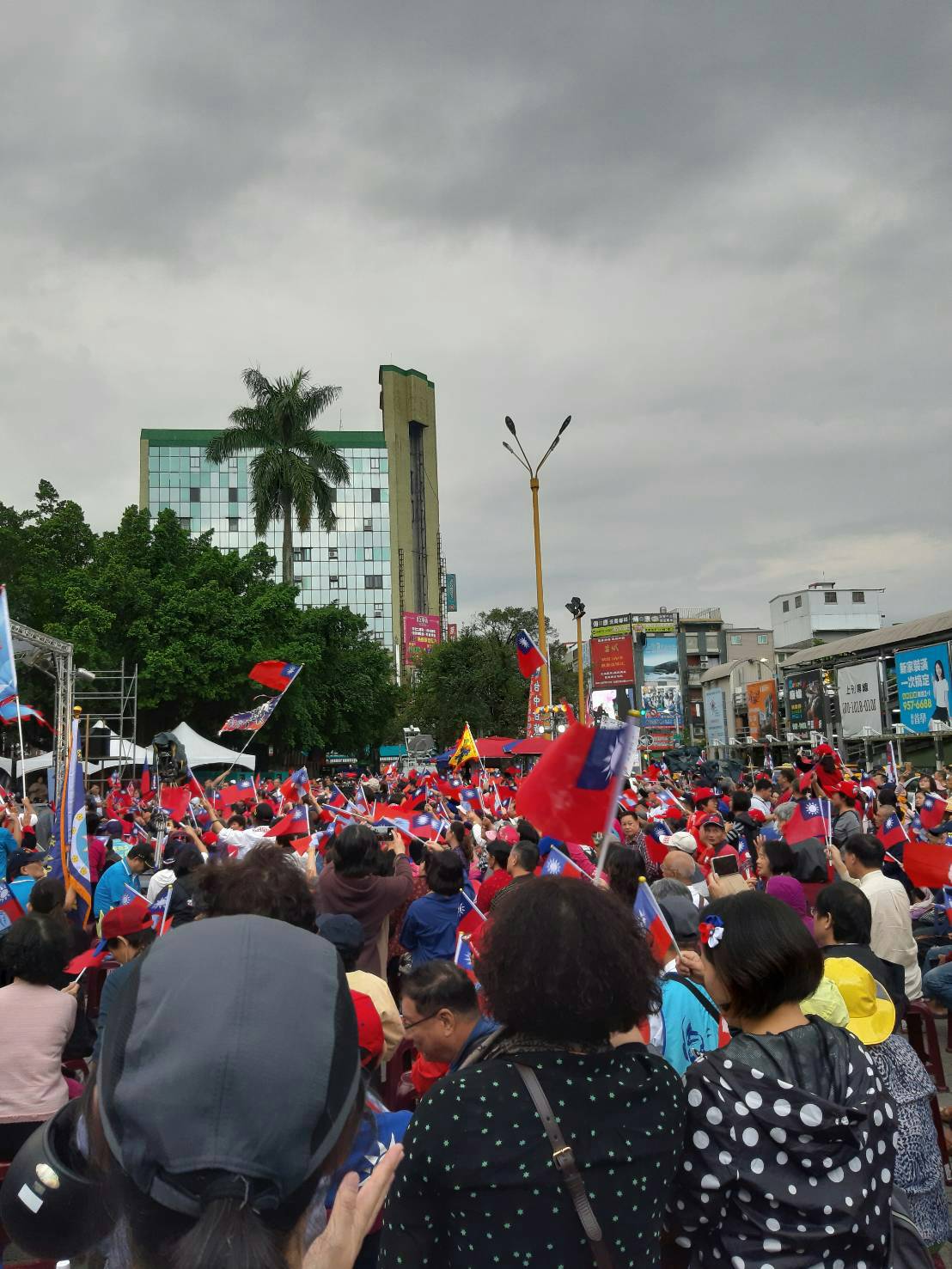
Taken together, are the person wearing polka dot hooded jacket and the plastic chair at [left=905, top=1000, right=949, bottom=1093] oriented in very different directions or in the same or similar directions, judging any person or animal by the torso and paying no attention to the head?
same or similar directions

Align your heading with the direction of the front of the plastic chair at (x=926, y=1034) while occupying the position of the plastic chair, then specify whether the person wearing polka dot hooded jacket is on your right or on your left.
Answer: on your left

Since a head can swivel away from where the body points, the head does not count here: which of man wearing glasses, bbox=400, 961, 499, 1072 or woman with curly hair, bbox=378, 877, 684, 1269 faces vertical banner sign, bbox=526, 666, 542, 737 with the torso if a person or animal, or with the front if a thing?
the woman with curly hair

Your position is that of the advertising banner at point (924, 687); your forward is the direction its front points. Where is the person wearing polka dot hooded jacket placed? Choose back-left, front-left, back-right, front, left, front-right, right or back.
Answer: front-left

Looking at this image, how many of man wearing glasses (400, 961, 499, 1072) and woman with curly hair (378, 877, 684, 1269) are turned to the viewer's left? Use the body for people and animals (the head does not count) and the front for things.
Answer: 1

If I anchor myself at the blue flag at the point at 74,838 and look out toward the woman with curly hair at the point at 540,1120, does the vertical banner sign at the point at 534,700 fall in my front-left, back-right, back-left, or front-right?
back-left

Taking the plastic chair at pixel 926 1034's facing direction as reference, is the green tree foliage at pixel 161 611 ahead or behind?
ahead

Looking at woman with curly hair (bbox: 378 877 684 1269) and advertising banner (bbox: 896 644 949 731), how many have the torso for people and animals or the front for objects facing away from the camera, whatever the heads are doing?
1

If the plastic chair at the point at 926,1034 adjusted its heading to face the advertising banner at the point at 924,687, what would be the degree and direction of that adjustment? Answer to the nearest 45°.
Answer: approximately 45° to its right

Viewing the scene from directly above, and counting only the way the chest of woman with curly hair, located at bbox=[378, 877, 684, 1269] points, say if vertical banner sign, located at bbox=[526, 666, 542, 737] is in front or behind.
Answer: in front

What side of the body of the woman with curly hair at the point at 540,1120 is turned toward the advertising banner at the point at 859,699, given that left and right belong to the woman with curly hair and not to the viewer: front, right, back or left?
front

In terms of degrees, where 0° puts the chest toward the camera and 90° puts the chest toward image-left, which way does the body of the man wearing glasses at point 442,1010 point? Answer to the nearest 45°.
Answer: approximately 90°

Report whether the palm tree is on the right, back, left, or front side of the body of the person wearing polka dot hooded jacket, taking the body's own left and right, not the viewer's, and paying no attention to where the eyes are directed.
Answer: front

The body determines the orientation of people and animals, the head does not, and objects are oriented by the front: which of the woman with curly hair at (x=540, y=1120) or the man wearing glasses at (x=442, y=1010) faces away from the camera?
the woman with curly hair

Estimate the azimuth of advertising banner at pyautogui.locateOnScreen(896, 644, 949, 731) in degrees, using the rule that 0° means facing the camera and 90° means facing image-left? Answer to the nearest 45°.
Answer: approximately 45°

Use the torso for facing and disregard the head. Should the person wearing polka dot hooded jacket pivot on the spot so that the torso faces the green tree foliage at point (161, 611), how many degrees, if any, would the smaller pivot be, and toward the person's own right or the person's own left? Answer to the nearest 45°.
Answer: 0° — they already face it
